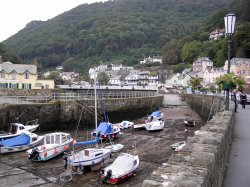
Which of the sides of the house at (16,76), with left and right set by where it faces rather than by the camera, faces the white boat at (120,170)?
front

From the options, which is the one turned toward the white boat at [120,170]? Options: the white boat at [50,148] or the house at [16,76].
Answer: the house

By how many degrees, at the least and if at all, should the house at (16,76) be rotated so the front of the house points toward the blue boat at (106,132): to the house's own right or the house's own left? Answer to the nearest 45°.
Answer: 0° — it already faces it

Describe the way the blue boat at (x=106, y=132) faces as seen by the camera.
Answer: facing to the right of the viewer

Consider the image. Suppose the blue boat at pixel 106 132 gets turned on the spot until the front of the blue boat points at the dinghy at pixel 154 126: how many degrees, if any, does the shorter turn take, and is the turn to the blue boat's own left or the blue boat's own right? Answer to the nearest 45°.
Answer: approximately 45° to the blue boat's own left

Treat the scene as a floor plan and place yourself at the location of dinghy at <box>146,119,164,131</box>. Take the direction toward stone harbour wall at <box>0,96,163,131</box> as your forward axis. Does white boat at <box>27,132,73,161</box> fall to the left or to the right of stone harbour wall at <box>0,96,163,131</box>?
left

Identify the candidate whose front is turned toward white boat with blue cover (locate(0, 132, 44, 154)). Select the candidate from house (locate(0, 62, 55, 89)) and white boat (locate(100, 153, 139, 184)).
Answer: the house

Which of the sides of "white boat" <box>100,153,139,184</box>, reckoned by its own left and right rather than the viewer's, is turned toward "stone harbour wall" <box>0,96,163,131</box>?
left

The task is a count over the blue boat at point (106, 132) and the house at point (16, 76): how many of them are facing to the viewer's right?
1
